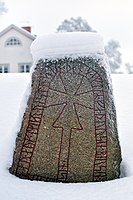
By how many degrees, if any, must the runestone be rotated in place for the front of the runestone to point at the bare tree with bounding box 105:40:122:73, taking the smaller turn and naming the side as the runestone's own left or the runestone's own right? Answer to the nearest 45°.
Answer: approximately 180°

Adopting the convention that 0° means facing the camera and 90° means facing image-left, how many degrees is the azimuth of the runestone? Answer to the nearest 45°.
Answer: approximately 0°

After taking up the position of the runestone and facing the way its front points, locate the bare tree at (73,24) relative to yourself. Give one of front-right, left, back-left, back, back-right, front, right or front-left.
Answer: back
